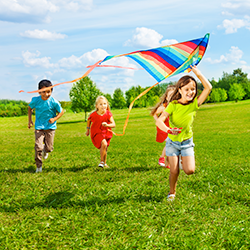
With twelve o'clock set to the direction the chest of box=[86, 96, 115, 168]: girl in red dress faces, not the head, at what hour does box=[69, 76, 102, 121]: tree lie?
The tree is roughly at 6 o'clock from the girl in red dress.

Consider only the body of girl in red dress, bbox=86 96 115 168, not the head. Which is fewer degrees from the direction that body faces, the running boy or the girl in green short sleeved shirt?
the girl in green short sleeved shirt

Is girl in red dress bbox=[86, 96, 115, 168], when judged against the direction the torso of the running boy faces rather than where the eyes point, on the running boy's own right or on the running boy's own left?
on the running boy's own left

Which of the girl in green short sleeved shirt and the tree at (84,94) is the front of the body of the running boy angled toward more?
the girl in green short sleeved shirt

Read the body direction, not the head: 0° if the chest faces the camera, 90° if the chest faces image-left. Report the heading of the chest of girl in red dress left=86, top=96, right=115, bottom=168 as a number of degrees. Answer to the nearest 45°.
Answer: approximately 0°

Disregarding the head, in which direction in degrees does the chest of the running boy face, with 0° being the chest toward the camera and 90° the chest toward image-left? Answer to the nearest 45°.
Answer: approximately 0°

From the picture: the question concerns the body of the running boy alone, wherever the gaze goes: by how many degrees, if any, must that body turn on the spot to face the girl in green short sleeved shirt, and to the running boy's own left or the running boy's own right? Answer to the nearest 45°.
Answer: approximately 45° to the running boy's own left

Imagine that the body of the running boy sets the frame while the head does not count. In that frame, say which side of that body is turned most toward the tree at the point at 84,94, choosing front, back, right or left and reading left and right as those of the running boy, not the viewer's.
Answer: back

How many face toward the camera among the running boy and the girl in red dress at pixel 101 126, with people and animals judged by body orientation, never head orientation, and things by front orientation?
2
